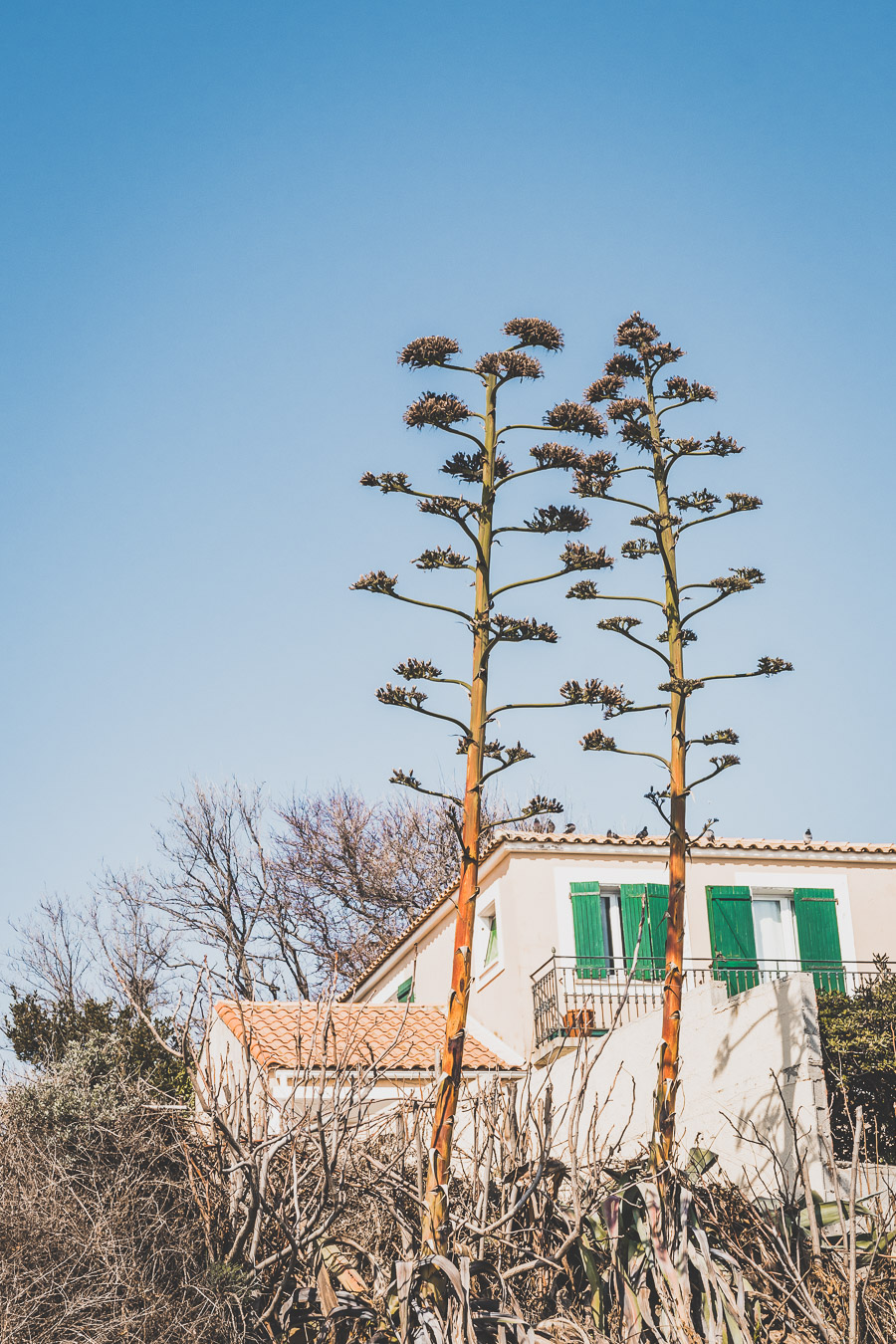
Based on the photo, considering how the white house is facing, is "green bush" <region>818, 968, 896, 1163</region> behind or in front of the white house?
in front

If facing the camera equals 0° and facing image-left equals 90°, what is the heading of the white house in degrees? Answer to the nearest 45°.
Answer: approximately 0°

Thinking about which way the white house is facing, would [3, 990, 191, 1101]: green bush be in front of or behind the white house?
in front
